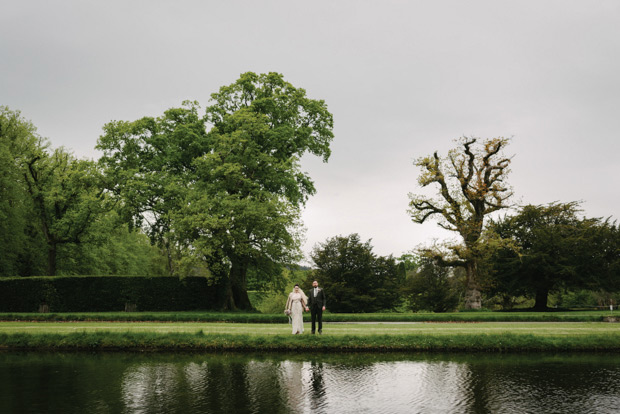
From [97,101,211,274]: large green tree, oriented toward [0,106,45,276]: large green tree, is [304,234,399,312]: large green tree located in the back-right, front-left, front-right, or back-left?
back-right

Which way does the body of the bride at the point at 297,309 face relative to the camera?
toward the camera

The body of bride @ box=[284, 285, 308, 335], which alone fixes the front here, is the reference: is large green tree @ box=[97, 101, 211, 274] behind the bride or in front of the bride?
behind

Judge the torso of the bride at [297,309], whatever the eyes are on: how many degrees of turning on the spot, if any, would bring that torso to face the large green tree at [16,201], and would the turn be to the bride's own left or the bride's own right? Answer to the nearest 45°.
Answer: approximately 135° to the bride's own right

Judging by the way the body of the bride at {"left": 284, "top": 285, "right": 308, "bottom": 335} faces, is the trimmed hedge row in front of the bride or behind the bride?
behind

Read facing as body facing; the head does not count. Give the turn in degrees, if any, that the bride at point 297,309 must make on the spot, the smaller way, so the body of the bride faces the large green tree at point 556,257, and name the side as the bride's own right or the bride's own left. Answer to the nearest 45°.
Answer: approximately 135° to the bride's own left

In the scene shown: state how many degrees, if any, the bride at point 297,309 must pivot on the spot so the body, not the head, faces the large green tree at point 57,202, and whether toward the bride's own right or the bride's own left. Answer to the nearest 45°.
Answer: approximately 135° to the bride's own right

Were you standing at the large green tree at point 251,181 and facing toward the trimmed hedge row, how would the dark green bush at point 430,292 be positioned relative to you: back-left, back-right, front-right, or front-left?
back-right

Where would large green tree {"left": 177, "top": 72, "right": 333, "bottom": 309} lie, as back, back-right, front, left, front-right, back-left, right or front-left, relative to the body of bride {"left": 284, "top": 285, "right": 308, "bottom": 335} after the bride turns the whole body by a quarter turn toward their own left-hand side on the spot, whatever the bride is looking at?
left
